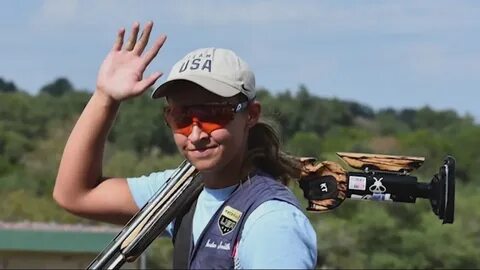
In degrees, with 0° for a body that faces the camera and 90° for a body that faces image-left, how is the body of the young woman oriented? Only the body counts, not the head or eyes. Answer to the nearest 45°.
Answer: approximately 45°

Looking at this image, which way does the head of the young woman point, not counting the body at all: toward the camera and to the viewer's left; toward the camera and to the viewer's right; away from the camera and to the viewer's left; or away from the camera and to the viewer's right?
toward the camera and to the viewer's left
